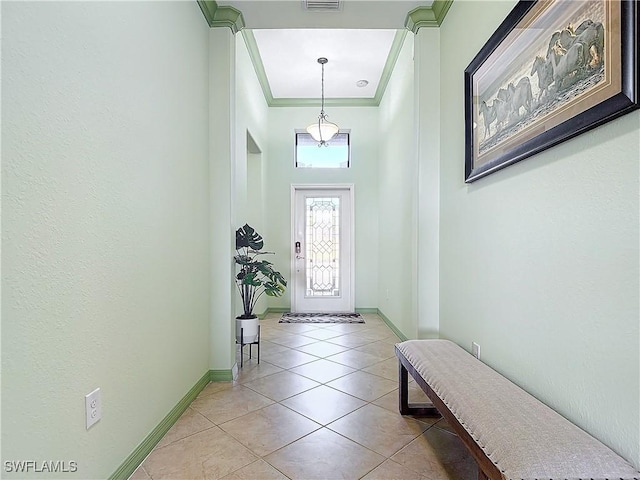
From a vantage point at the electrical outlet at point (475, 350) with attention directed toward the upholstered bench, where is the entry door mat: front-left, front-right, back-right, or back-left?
back-right

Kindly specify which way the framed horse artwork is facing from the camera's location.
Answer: facing the viewer and to the left of the viewer

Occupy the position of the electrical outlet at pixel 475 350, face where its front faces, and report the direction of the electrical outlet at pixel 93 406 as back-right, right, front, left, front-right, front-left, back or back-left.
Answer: front

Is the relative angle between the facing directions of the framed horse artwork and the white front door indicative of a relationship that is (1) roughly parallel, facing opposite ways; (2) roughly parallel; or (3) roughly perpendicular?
roughly perpendicular

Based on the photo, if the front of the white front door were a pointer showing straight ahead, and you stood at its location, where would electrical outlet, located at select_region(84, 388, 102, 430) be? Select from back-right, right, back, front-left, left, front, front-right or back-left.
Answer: front

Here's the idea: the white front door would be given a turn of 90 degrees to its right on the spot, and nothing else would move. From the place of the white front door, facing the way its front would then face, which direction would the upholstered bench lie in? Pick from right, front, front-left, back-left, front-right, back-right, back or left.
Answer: left

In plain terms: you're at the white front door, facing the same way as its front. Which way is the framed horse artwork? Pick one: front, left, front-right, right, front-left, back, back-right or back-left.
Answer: front

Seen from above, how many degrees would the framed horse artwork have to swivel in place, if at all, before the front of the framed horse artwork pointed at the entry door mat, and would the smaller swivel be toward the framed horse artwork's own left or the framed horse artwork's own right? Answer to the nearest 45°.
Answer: approximately 90° to the framed horse artwork's own right

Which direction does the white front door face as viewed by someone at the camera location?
facing the viewer

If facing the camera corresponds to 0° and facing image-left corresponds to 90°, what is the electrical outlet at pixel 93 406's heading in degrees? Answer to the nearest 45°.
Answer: approximately 315°

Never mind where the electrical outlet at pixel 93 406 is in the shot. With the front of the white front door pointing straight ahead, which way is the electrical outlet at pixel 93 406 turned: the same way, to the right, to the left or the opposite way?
to the left

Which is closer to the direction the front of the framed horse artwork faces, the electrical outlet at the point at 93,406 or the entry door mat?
the electrical outlet

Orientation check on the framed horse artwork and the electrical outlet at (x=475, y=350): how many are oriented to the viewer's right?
0

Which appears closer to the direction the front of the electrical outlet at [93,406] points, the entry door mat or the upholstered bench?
the upholstered bench

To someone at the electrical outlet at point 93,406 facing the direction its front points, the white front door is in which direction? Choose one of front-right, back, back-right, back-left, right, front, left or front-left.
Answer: left

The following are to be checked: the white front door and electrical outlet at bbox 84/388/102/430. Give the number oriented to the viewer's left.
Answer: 0

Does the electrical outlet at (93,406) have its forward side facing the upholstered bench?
yes

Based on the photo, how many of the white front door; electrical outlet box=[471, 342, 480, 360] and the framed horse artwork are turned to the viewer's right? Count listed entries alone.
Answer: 0
